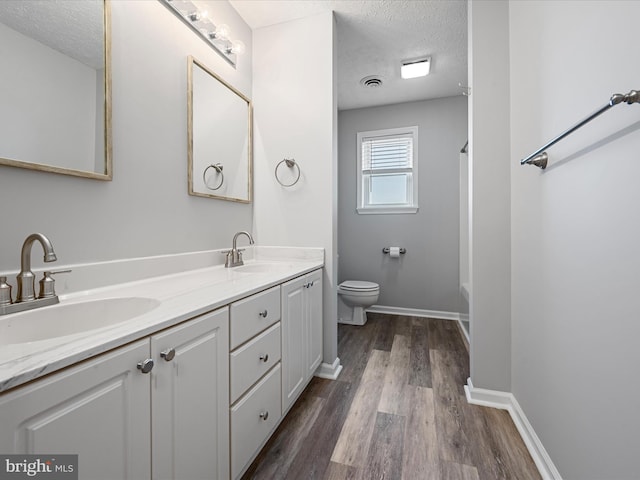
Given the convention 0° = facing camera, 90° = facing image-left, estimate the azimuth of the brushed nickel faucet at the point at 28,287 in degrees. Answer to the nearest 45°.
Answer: approximately 315°

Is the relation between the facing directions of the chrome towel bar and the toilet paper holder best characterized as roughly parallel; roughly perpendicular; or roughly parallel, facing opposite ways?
roughly perpendicular

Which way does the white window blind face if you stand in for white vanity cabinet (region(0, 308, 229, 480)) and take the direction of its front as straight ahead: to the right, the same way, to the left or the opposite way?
to the right

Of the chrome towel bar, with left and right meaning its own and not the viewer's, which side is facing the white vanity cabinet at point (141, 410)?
front

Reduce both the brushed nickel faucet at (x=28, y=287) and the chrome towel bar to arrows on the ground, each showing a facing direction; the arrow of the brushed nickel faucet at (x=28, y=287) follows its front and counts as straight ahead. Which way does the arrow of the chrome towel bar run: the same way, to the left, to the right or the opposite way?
the opposite way

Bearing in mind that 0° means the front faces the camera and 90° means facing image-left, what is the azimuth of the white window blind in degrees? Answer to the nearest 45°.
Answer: approximately 0°

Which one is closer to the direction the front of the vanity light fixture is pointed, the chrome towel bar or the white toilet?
the chrome towel bar

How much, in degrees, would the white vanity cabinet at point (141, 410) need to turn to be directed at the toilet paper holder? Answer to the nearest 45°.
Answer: approximately 90° to its left

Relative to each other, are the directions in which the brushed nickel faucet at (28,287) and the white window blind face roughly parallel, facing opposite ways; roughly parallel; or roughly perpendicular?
roughly perpendicular

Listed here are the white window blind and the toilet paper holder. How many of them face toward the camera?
2

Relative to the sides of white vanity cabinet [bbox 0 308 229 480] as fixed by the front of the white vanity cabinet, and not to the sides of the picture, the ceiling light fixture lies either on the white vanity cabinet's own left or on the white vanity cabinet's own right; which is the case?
on the white vanity cabinet's own left
